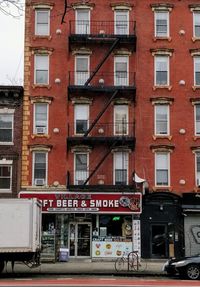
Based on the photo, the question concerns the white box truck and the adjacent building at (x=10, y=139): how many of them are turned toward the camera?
1

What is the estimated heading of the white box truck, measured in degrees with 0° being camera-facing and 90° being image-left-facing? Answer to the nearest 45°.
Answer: approximately 90°

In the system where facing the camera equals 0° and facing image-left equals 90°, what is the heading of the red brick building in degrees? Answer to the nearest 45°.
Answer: approximately 0°

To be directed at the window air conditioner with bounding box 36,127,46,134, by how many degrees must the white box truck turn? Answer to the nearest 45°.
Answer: approximately 90° to its right

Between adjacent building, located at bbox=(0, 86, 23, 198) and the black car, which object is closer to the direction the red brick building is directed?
the black car

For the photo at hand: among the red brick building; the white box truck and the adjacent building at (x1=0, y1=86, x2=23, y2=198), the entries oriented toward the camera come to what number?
2

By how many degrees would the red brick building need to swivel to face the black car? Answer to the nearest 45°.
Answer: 0° — it already faces it
